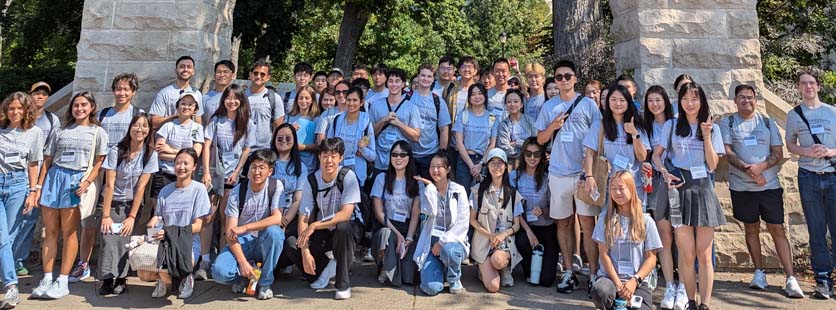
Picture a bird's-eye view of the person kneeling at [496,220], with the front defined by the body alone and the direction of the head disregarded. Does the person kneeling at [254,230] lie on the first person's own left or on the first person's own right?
on the first person's own right

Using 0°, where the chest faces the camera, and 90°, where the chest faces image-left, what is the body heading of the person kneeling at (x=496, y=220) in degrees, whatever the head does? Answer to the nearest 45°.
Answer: approximately 0°

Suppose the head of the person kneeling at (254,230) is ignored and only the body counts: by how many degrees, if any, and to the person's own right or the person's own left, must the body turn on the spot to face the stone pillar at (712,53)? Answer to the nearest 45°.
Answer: approximately 90° to the person's own left

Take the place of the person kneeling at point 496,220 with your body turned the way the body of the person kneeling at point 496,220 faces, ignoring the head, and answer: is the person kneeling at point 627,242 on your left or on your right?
on your left

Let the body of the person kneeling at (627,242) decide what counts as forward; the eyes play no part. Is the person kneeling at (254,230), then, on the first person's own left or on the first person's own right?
on the first person's own right

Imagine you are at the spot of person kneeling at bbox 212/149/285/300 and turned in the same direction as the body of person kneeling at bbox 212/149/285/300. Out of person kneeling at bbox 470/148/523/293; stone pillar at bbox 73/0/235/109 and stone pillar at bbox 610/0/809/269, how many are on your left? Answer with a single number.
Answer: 2

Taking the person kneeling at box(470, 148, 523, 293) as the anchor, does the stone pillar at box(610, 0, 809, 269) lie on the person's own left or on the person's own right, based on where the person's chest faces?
on the person's own left

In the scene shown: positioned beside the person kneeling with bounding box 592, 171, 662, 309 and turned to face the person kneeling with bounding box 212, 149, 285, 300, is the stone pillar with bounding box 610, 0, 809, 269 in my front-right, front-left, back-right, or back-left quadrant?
back-right

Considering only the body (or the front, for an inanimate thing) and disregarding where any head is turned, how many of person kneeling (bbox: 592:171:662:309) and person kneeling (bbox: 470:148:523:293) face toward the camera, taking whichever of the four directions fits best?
2

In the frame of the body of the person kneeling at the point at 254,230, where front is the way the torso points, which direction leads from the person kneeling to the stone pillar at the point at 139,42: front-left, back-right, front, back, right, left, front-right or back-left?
back-right
